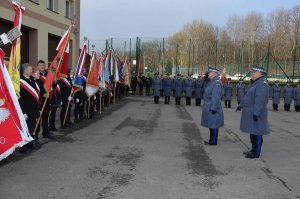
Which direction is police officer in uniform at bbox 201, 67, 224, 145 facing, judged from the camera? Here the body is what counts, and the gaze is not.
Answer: to the viewer's left

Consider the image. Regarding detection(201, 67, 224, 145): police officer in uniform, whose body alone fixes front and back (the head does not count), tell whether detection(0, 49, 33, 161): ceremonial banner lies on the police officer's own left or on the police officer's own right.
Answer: on the police officer's own left

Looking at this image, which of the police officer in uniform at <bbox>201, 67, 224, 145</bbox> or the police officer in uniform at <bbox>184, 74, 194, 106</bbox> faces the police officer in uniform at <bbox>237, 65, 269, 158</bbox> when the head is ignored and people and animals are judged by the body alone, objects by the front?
the police officer in uniform at <bbox>184, 74, 194, 106</bbox>

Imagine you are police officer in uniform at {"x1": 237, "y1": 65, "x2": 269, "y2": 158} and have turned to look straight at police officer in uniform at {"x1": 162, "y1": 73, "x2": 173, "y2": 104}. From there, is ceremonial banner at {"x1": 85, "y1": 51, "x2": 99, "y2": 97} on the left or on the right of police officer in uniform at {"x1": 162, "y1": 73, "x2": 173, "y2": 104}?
left

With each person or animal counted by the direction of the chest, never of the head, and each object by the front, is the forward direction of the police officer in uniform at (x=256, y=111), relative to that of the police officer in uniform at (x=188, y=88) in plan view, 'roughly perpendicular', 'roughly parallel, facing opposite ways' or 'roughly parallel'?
roughly perpendicular

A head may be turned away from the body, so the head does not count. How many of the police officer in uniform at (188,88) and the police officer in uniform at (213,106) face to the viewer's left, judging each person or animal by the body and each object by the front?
1

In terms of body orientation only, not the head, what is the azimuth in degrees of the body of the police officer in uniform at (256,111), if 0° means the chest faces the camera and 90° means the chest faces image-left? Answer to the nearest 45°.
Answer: approximately 90°

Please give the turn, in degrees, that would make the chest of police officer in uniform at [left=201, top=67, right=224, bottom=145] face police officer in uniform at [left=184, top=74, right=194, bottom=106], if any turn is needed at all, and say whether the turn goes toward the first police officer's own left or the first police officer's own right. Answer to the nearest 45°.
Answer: approximately 90° to the first police officer's own right

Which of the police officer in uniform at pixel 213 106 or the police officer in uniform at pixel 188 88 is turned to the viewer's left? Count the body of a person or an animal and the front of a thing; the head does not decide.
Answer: the police officer in uniform at pixel 213 106
